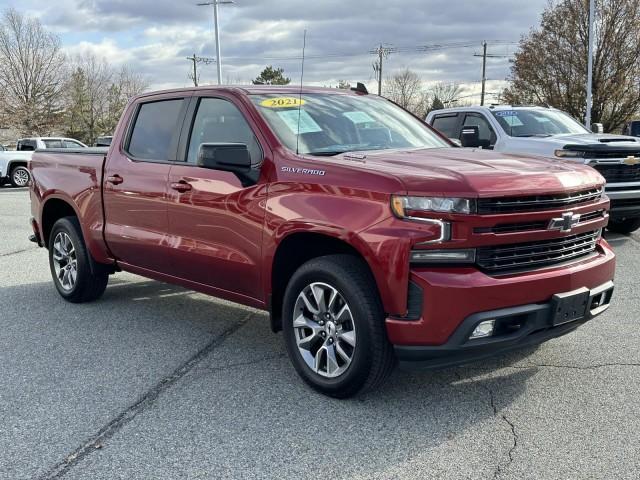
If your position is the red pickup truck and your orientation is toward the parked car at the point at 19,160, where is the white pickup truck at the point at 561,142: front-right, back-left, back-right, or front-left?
front-right

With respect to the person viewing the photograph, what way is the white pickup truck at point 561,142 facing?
facing the viewer and to the right of the viewer

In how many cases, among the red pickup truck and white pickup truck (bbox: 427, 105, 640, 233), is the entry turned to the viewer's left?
0

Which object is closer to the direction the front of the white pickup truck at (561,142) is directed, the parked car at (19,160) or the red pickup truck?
the red pickup truck

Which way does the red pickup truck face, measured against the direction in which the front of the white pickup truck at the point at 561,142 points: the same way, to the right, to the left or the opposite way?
the same way

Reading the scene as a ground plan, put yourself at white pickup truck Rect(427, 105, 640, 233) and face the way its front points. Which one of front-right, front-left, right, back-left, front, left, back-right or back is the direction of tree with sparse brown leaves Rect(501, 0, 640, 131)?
back-left

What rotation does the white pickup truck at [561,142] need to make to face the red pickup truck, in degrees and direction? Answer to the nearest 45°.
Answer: approximately 45° to its right

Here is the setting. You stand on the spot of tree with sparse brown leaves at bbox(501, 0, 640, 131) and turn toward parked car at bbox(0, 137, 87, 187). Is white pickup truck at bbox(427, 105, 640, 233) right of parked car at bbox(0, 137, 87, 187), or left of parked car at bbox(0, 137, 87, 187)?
left

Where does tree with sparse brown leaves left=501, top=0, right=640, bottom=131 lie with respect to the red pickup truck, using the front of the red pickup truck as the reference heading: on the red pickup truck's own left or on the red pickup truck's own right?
on the red pickup truck's own left
